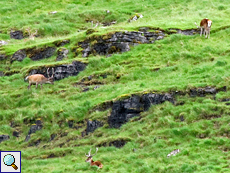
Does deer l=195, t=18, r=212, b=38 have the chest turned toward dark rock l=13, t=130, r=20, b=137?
no

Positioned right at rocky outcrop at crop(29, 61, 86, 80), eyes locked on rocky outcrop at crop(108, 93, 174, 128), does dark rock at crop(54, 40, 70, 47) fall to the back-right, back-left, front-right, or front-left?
back-left

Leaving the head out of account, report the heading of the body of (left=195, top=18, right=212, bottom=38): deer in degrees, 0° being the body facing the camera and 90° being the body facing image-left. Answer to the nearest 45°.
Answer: approximately 135°

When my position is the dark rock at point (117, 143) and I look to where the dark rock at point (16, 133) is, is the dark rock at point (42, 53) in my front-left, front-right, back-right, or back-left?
front-right

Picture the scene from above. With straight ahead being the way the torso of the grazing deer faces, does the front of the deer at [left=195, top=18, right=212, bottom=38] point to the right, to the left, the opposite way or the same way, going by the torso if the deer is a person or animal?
to the left

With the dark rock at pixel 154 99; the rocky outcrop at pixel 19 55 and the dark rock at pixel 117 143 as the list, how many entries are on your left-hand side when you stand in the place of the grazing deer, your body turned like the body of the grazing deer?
1

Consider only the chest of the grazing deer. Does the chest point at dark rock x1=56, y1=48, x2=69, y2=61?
no

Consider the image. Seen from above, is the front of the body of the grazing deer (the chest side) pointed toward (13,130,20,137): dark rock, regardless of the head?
no
